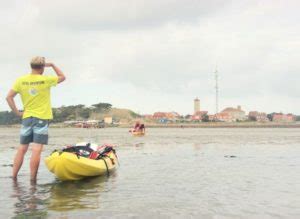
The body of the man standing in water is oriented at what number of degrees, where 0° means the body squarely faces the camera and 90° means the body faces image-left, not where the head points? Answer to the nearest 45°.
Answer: approximately 180°
